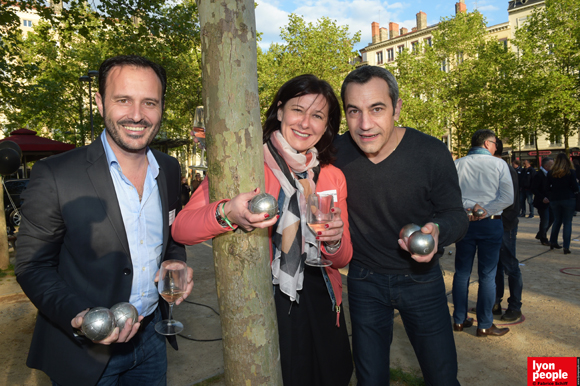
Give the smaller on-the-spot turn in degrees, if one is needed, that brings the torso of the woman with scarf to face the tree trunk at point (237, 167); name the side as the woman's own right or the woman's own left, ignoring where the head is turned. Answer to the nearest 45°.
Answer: approximately 45° to the woman's own right

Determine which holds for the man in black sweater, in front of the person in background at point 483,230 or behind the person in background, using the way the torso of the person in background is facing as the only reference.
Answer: behind

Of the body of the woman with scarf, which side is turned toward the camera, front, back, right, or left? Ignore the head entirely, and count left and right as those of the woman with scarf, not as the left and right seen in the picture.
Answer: front

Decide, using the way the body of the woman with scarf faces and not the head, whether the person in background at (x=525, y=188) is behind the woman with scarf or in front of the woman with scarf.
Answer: behind

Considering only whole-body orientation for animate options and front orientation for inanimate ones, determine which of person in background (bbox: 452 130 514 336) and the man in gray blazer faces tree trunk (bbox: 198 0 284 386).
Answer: the man in gray blazer

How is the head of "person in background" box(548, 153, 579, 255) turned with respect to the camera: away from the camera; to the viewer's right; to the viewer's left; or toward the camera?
away from the camera

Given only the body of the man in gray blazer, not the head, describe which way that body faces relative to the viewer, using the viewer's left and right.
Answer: facing the viewer and to the right of the viewer

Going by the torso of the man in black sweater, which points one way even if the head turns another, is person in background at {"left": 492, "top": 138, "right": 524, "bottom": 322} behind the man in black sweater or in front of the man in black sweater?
behind

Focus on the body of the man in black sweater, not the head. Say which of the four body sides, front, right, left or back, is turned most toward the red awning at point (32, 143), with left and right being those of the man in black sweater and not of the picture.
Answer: right

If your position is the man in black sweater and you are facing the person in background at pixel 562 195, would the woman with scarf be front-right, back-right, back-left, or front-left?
back-left

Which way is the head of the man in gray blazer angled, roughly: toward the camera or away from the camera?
toward the camera

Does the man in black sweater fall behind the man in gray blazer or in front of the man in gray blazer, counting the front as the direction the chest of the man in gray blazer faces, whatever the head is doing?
in front

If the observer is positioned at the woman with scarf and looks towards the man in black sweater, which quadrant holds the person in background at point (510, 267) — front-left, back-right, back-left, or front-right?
front-left
